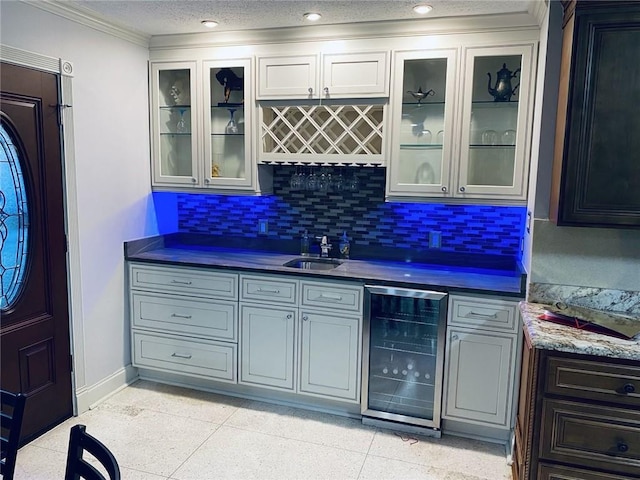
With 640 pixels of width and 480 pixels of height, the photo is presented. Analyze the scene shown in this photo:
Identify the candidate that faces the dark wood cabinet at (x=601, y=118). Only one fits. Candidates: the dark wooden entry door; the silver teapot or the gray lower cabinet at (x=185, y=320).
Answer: the dark wooden entry door

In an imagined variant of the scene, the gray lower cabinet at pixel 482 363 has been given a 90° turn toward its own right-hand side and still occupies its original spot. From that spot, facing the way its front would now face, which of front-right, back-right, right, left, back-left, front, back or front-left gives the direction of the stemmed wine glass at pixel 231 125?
front

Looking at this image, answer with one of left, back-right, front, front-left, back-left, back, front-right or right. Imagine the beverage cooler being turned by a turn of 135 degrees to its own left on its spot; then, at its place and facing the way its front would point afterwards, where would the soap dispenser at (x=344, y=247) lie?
left

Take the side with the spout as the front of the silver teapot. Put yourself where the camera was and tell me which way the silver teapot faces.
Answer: facing to the left of the viewer

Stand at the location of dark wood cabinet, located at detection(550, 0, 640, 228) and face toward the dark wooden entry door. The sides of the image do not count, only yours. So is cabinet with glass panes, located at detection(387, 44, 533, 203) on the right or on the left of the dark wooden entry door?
right

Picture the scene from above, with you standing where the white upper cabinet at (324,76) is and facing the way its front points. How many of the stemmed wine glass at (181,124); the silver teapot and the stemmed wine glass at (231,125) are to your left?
1

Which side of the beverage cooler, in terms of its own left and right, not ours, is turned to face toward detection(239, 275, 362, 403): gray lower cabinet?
right
